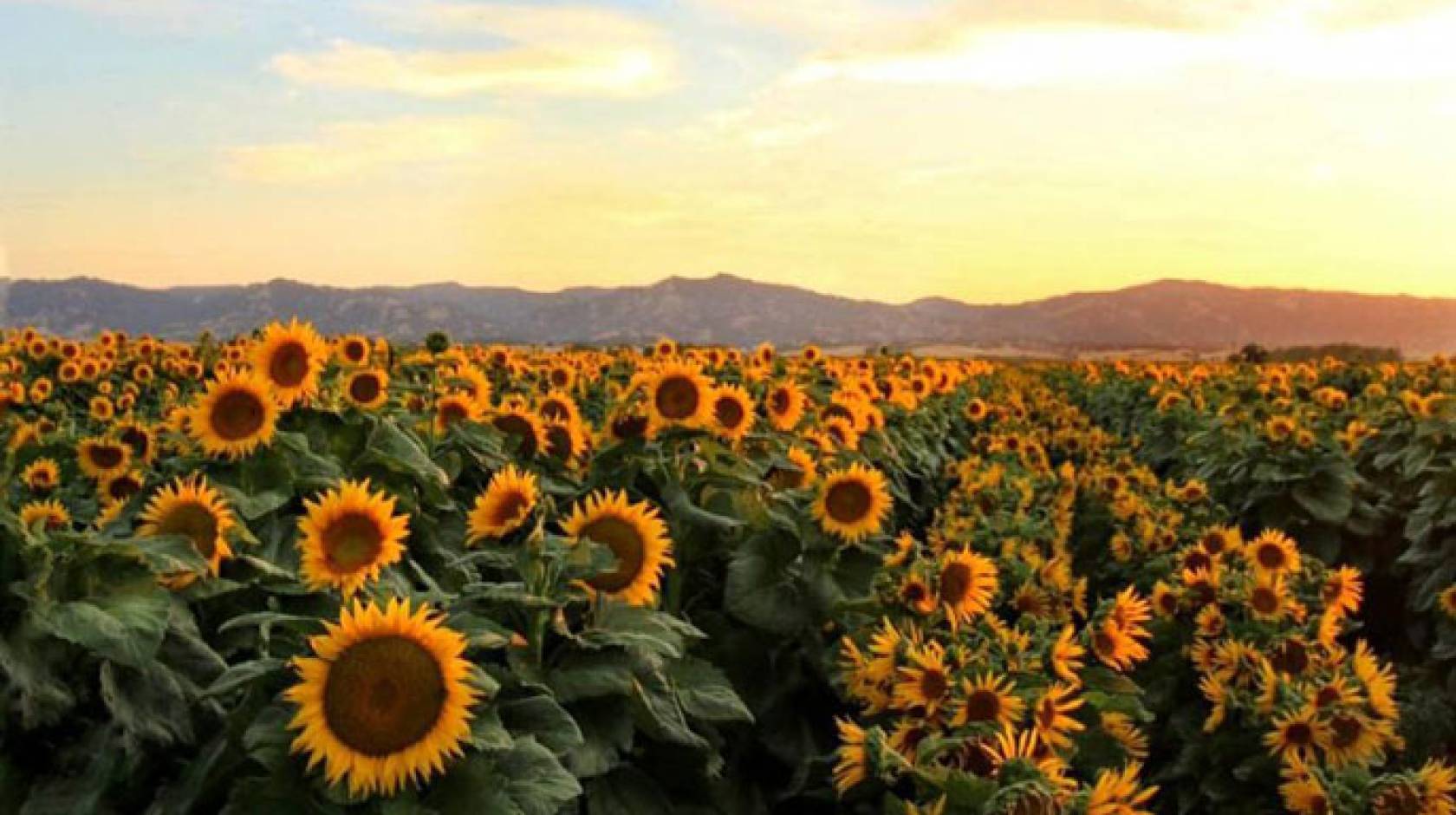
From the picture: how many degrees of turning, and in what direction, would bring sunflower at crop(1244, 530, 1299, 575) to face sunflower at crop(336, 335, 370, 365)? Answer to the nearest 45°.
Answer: approximately 90° to its right

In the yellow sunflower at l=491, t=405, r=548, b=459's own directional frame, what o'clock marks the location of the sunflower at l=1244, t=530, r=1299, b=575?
The sunflower is roughly at 9 o'clock from the yellow sunflower.

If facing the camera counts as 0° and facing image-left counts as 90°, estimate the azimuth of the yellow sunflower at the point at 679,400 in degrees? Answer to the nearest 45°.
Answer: approximately 0°

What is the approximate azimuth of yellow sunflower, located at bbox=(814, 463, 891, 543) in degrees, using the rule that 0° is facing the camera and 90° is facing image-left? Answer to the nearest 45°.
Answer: approximately 0°

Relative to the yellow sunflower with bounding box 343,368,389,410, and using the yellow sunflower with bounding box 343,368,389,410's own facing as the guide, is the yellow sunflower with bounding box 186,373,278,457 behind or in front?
in front

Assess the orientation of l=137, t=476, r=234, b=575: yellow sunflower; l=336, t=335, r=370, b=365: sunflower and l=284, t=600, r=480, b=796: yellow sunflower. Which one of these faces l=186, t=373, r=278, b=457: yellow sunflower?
the sunflower

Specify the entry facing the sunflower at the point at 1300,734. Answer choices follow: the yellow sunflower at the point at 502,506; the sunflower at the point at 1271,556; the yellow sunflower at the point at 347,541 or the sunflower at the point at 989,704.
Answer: the sunflower at the point at 1271,556

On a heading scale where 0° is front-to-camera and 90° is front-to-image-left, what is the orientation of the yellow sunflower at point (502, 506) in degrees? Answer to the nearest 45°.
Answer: approximately 45°

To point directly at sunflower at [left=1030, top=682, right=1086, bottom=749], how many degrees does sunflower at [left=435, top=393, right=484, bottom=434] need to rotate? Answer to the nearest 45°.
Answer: approximately 45° to its left

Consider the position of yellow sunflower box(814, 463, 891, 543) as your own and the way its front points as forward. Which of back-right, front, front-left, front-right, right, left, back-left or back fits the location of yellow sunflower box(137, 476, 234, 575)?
front-right
